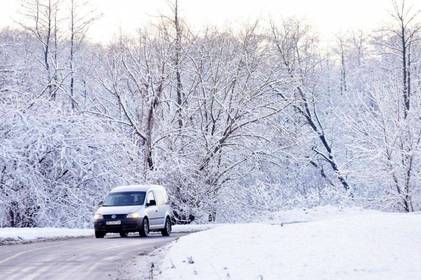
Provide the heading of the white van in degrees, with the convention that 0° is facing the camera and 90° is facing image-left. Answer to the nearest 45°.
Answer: approximately 45°
